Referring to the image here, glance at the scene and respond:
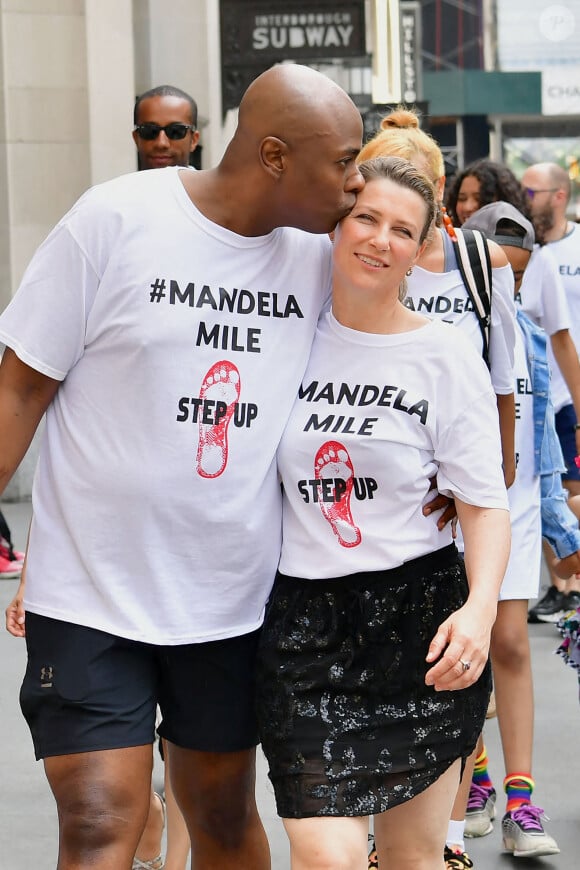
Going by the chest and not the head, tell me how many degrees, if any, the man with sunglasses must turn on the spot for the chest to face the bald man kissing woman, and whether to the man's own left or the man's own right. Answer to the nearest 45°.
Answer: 0° — they already face them

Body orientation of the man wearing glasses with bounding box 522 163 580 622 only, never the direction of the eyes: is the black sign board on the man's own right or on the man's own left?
on the man's own right

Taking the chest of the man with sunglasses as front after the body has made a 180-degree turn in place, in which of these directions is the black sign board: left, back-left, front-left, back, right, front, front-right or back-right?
front

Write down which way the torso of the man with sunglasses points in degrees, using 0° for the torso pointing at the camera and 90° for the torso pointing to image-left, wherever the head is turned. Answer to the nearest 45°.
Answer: approximately 0°

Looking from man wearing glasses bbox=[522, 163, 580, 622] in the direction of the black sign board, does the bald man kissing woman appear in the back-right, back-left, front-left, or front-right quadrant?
back-left

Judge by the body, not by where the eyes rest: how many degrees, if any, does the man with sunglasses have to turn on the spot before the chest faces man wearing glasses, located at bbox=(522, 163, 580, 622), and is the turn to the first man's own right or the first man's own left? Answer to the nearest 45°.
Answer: approximately 135° to the first man's own left

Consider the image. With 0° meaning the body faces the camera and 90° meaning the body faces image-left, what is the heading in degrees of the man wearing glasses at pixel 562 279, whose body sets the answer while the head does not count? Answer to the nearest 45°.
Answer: approximately 45°

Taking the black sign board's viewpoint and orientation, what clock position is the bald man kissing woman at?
The bald man kissing woman is roughly at 12 o'clock from the black sign board.

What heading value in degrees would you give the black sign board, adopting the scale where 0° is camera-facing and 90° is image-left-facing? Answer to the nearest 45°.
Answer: approximately 0°
